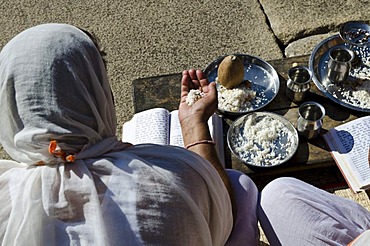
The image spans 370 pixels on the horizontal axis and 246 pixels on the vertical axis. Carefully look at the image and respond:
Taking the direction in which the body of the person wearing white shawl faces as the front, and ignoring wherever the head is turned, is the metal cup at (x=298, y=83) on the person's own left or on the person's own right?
on the person's own right

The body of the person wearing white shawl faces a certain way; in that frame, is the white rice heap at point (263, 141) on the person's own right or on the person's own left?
on the person's own right

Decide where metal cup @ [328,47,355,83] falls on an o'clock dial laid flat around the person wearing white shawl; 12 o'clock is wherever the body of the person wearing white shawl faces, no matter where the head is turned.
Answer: The metal cup is roughly at 2 o'clock from the person wearing white shawl.

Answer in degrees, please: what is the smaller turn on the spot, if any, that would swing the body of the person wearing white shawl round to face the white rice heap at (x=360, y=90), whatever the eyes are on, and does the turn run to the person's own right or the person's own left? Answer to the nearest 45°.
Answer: approximately 45° to the person's own right

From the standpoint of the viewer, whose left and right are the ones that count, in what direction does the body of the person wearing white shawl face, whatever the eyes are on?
facing away from the viewer

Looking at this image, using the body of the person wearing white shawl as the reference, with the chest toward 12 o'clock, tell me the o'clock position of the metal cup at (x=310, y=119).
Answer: The metal cup is roughly at 2 o'clock from the person wearing white shawl.
